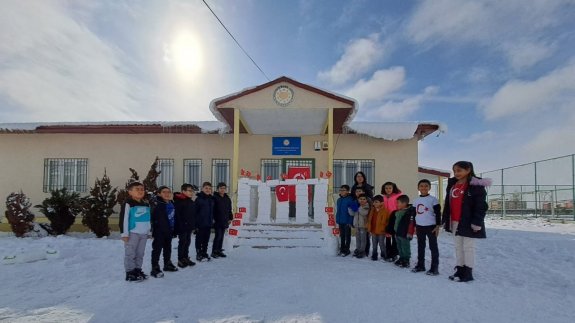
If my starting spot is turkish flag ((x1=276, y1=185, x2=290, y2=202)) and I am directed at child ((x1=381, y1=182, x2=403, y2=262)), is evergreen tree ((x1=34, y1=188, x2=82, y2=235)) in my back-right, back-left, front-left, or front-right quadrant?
back-right

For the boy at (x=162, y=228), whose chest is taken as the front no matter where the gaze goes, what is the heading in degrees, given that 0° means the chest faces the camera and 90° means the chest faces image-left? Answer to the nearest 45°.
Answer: approximately 315°

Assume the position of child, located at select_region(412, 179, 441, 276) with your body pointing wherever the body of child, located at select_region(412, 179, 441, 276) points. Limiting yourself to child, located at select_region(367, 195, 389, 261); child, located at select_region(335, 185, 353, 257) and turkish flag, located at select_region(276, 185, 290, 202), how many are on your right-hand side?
3

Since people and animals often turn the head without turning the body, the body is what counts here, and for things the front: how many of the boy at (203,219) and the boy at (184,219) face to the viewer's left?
0

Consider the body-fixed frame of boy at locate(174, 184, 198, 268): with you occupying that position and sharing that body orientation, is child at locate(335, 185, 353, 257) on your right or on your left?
on your left
